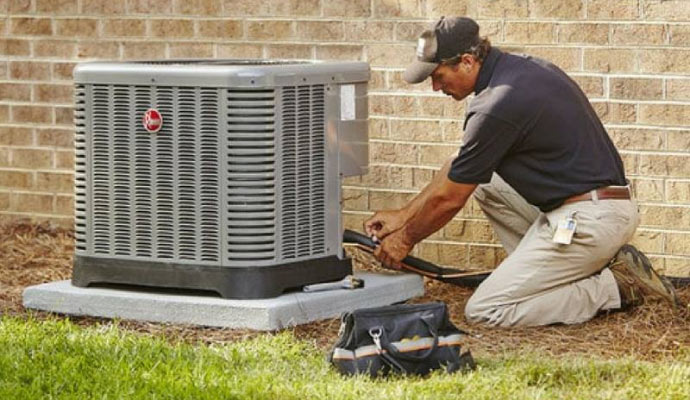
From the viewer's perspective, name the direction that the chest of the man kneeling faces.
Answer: to the viewer's left

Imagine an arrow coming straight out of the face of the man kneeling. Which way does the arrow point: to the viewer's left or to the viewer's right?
to the viewer's left

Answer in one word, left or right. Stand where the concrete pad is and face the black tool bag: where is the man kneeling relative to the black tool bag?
left

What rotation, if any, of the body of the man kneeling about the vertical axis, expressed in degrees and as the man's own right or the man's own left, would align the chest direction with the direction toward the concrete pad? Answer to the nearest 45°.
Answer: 0° — they already face it

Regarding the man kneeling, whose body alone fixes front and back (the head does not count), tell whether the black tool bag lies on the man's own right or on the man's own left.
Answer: on the man's own left

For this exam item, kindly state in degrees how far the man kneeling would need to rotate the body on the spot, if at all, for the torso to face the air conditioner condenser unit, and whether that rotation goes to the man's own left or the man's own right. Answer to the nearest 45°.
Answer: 0° — they already face it
